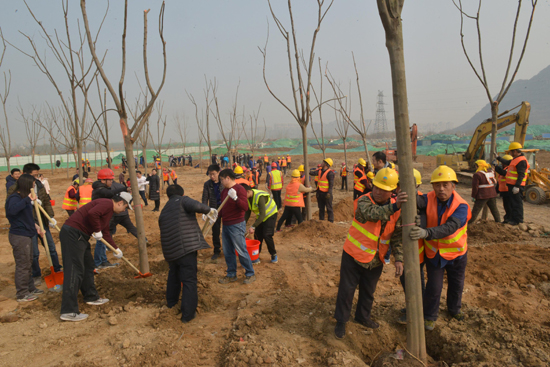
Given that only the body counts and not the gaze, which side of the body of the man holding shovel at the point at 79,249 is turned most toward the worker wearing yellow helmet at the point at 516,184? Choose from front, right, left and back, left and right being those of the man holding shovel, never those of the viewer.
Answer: front

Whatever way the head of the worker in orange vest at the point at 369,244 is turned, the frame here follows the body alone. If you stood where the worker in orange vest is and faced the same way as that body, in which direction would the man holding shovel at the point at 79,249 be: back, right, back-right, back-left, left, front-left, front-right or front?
back-right

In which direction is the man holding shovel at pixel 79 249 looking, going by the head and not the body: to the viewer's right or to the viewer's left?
to the viewer's right

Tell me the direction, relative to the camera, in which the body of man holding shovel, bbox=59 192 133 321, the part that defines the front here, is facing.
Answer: to the viewer's right

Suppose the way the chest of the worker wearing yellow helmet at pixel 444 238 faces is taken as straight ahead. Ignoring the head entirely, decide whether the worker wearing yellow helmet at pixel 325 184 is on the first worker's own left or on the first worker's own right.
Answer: on the first worker's own right

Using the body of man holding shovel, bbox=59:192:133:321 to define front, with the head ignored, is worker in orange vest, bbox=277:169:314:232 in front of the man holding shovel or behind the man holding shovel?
in front

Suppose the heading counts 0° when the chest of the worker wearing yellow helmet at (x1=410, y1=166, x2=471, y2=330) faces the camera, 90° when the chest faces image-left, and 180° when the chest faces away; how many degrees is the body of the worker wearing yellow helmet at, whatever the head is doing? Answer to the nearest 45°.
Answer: approximately 45°
